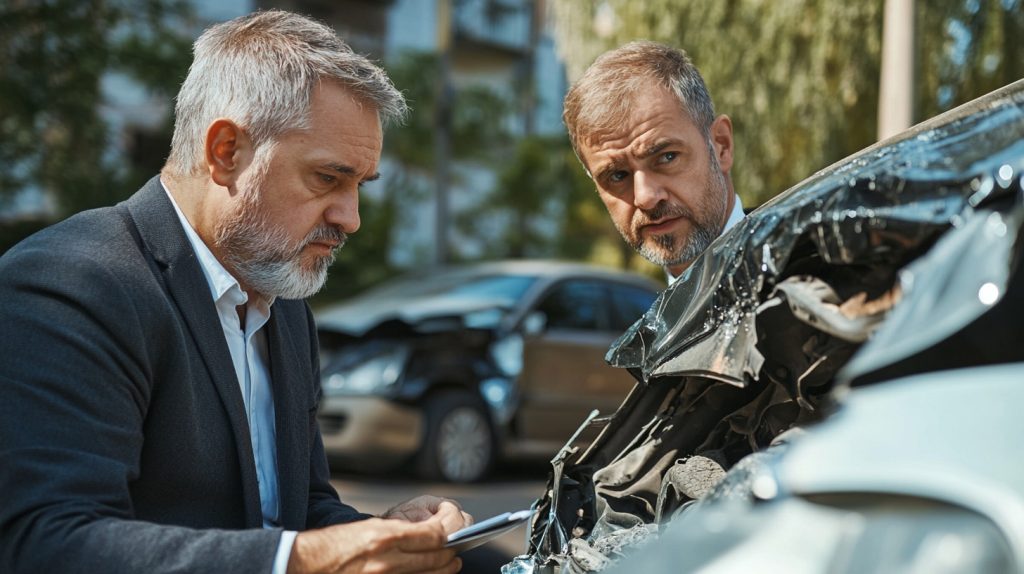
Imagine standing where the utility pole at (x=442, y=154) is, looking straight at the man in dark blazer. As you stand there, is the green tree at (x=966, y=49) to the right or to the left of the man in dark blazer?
left

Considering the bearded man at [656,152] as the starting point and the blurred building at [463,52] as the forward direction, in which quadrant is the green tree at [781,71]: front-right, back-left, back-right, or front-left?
front-right

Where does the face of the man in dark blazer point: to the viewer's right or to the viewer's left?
to the viewer's right
